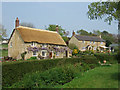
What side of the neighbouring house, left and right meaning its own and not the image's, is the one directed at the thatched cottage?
right

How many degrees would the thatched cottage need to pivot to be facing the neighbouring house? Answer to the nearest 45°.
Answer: approximately 90° to its left

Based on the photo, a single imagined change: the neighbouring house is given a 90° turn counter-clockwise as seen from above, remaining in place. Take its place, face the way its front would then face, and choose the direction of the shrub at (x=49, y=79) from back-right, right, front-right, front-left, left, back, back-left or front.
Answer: back-right

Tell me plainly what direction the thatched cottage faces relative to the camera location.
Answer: facing the viewer and to the right of the viewer

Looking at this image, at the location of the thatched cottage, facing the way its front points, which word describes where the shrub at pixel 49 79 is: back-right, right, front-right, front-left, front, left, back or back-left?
front-right

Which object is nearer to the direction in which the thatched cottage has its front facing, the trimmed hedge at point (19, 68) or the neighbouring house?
the trimmed hedge

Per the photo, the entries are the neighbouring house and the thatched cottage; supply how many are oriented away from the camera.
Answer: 0
